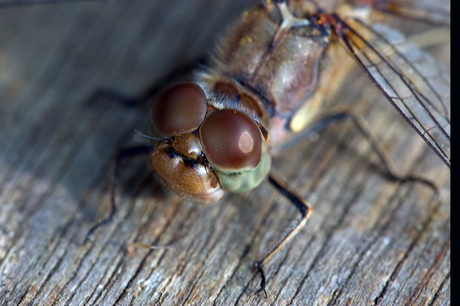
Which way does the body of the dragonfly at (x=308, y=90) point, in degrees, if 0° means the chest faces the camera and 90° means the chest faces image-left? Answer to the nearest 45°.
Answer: approximately 45°
